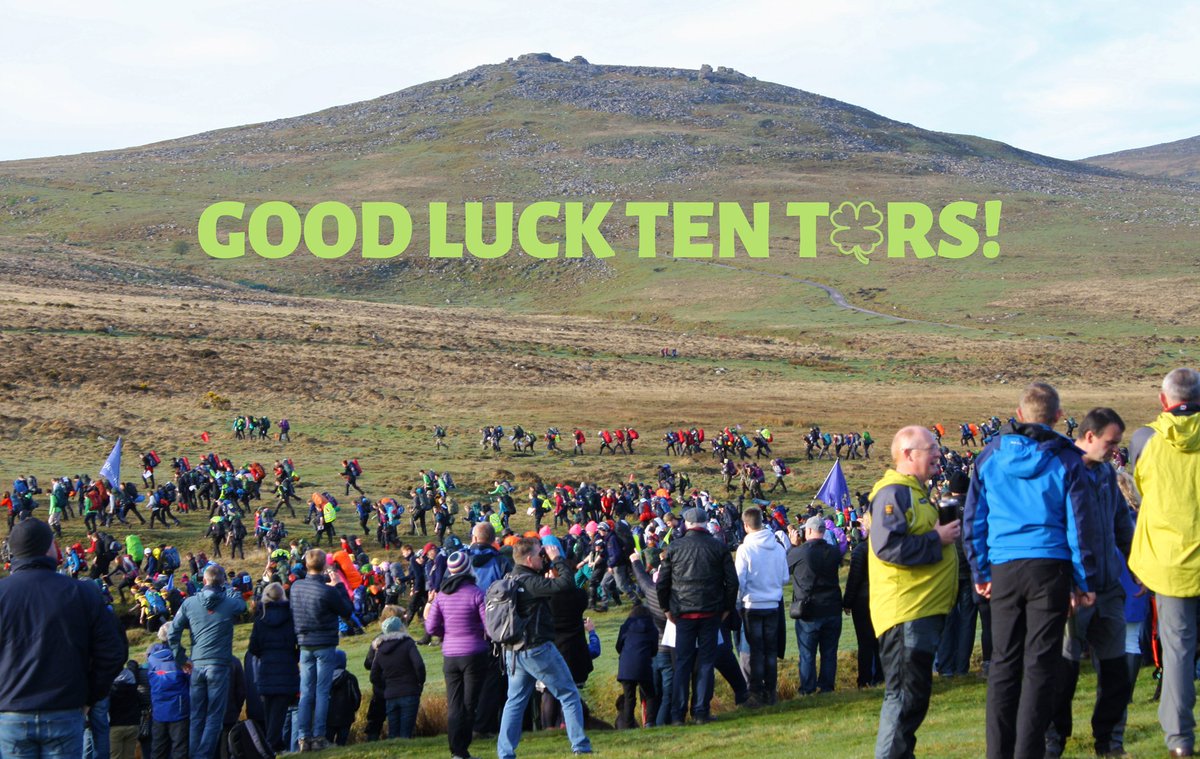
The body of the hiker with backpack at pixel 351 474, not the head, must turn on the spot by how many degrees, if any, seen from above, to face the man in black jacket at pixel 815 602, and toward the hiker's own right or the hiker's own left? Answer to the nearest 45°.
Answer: approximately 90° to the hiker's own left

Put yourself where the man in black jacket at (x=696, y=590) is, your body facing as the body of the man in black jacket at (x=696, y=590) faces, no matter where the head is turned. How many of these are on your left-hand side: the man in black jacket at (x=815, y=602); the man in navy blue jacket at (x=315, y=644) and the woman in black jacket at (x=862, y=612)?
1

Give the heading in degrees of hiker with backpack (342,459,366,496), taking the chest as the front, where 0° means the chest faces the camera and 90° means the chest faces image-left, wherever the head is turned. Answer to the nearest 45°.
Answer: approximately 90°

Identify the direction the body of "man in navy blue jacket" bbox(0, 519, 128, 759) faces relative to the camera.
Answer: away from the camera

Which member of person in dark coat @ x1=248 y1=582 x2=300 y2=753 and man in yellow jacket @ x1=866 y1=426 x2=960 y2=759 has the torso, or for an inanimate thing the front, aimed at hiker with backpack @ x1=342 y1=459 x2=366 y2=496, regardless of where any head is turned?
person in dark coat @ x1=248 y1=582 x2=300 y2=753

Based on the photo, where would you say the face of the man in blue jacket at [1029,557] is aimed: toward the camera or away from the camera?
away from the camera

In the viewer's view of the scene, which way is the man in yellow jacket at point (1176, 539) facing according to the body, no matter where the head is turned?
away from the camera

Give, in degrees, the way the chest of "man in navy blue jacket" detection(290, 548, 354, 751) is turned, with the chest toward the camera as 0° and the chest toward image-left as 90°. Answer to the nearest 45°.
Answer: approximately 225°

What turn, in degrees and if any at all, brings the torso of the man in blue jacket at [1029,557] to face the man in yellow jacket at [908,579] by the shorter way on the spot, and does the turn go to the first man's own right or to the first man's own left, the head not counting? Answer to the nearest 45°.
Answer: approximately 90° to the first man's own left

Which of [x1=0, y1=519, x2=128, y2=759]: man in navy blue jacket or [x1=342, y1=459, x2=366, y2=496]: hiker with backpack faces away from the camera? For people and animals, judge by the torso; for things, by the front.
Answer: the man in navy blue jacket

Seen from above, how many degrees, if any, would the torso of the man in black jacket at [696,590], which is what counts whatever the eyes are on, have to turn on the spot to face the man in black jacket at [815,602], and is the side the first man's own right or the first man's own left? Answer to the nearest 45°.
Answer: approximately 45° to the first man's own right

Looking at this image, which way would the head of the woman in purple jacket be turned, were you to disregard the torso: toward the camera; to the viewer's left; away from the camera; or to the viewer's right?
away from the camera

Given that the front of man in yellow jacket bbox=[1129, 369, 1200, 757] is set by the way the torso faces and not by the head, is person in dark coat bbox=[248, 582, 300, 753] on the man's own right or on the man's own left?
on the man's own left

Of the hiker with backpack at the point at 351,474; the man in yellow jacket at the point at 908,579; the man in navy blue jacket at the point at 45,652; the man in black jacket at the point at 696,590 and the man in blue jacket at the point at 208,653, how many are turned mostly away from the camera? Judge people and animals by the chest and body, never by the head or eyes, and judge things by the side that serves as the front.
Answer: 3
